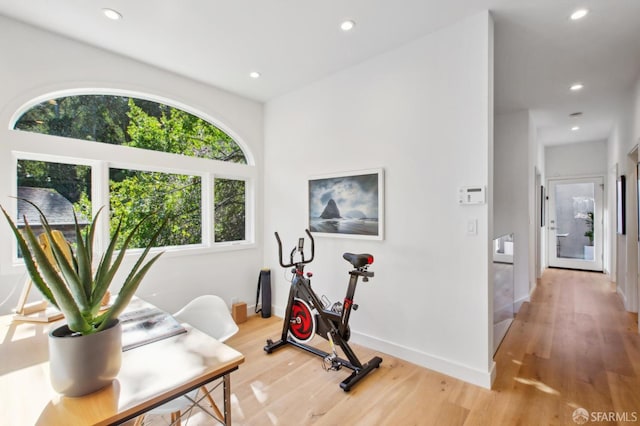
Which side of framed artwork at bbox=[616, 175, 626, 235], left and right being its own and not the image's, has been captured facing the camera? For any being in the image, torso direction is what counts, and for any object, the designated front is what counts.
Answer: left

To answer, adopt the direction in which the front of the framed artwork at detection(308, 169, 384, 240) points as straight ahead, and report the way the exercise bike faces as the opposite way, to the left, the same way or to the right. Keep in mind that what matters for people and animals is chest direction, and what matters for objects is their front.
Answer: to the right

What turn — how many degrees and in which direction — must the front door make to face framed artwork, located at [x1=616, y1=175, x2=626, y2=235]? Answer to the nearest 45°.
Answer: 0° — it already faces it

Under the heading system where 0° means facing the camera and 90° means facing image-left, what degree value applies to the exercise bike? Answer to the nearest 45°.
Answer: approximately 135°

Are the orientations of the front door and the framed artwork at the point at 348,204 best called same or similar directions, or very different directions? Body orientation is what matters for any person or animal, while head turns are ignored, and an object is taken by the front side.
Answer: same or similar directions

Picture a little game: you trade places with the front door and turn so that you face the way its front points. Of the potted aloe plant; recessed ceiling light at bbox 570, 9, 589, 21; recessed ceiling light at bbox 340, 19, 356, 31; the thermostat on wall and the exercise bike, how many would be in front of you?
5

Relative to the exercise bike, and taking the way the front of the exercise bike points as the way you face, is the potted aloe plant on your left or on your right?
on your left

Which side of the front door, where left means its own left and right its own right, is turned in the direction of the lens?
front

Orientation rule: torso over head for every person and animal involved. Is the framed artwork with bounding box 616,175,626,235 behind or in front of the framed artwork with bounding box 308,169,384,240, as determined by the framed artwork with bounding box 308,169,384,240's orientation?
behind

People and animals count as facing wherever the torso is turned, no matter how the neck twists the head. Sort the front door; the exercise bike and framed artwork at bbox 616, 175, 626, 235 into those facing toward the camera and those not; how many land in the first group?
1

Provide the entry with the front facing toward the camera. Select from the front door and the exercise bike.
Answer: the front door

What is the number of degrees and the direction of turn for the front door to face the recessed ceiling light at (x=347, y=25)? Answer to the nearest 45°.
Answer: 0° — it already faces it

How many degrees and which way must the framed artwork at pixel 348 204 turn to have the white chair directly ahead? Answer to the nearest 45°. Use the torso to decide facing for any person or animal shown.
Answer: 0° — it already faces it

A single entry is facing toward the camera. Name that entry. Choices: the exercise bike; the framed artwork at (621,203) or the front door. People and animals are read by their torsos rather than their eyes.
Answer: the front door

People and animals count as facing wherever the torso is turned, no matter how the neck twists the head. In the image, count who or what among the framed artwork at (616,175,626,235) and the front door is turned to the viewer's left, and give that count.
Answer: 1
